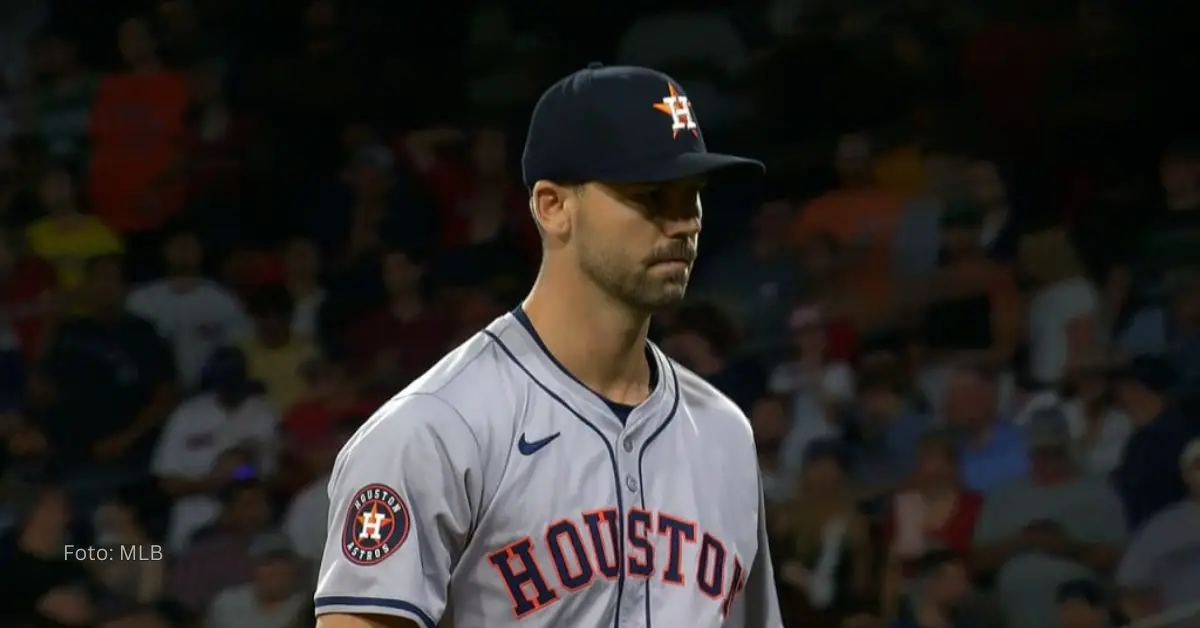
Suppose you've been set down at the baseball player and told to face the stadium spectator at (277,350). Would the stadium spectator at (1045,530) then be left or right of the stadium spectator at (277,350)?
right

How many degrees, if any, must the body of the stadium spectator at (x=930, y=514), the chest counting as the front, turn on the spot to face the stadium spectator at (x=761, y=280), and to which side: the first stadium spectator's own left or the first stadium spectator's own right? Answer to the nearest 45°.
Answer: approximately 135° to the first stadium spectator's own right

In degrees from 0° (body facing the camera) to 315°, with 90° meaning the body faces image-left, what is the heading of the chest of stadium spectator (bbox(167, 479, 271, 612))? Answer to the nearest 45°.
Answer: approximately 315°

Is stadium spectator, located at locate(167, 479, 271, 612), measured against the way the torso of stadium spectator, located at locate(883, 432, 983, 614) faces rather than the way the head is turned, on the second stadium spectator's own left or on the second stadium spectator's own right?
on the second stadium spectator's own right

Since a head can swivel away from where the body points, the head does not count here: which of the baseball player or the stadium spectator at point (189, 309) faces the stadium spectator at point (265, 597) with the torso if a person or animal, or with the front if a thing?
the stadium spectator at point (189, 309)

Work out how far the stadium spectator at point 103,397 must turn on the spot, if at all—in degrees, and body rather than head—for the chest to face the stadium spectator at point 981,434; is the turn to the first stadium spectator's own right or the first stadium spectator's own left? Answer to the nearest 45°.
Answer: approximately 45° to the first stadium spectator's own left

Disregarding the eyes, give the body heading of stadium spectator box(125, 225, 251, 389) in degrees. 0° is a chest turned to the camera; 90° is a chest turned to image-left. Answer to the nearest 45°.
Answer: approximately 0°
